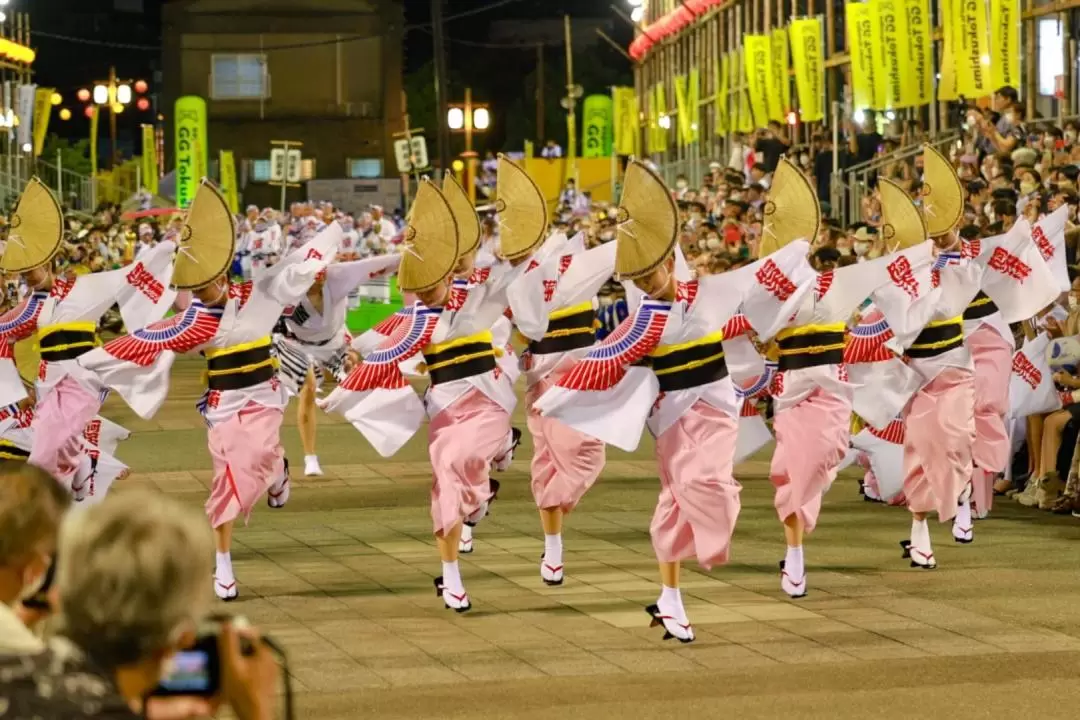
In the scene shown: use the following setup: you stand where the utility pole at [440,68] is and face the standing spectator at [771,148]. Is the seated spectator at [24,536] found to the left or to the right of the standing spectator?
right

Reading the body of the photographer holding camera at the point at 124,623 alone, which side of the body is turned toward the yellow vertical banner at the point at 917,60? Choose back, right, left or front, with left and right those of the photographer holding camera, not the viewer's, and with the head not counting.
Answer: front

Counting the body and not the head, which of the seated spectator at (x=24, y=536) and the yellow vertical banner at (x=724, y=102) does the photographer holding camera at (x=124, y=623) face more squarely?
the yellow vertical banner

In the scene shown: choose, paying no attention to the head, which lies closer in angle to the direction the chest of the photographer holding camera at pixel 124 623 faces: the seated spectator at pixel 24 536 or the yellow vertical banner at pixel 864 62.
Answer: the yellow vertical banner

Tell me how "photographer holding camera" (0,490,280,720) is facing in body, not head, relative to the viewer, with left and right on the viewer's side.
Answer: facing away from the viewer and to the right of the viewer

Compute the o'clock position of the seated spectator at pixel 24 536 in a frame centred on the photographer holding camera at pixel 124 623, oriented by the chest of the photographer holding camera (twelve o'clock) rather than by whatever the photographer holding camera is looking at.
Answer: The seated spectator is roughly at 10 o'clock from the photographer holding camera.

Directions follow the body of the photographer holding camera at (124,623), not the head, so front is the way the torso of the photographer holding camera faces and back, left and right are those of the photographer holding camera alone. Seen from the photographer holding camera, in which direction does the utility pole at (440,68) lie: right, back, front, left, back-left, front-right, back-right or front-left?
front-left

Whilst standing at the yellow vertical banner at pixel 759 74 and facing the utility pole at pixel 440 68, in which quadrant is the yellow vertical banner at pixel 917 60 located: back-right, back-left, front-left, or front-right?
back-left

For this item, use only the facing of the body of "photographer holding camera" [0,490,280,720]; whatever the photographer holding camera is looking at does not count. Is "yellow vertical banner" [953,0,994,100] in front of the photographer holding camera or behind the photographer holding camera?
in front

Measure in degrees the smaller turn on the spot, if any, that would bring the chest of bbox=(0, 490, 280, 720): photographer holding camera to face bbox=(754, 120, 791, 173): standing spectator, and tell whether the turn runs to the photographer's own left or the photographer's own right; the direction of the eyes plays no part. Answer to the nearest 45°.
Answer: approximately 45° to the photographer's own left

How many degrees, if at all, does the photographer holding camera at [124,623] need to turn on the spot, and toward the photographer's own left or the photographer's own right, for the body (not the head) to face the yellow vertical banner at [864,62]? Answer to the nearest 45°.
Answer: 0° — they already face it

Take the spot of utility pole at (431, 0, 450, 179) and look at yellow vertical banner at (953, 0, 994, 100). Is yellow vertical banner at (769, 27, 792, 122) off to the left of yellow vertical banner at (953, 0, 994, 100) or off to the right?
left

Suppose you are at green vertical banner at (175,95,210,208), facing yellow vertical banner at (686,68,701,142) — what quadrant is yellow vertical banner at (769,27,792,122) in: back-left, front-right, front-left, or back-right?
front-right

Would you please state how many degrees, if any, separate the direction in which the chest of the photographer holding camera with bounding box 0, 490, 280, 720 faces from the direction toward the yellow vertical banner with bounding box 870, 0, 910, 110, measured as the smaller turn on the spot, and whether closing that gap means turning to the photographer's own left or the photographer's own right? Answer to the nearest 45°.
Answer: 0° — they already face it

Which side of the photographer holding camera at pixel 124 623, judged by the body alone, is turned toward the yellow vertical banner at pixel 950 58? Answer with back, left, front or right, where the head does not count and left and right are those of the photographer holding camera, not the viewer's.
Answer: front

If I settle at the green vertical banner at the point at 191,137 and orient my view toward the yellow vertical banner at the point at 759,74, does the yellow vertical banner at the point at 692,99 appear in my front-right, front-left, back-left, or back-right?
front-left

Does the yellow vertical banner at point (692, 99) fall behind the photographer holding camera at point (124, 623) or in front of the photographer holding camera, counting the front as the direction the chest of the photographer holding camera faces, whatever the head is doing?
in front

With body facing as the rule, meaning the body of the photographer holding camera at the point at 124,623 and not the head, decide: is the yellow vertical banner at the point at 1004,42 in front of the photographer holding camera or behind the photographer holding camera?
in front
